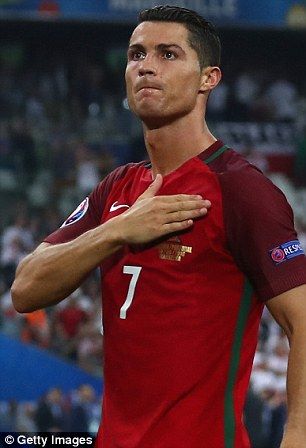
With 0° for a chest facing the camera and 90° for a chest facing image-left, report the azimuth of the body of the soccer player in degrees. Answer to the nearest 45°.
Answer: approximately 45°

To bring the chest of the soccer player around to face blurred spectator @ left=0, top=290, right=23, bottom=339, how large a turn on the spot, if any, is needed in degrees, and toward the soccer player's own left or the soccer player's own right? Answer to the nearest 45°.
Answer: approximately 135° to the soccer player's own right

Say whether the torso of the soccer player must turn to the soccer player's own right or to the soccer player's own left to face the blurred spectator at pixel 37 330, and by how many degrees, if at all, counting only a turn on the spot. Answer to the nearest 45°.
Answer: approximately 135° to the soccer player's own right

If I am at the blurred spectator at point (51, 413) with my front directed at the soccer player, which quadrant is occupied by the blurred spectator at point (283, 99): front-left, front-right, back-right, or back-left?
back-left

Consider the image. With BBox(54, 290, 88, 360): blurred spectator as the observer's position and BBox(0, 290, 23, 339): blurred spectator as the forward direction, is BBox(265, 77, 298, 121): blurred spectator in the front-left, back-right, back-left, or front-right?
back-right
